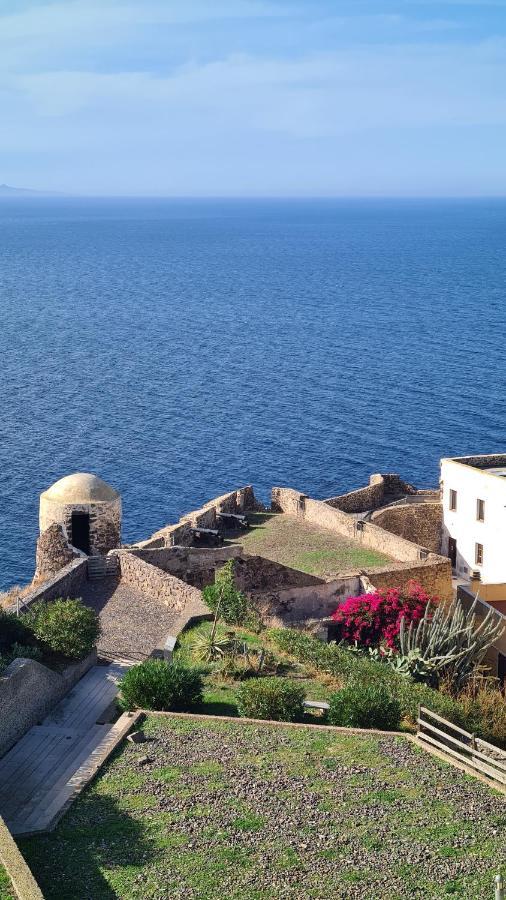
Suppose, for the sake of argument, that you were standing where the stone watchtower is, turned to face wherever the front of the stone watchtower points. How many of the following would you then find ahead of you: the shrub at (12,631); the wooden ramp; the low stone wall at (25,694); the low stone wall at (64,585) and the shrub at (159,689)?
5

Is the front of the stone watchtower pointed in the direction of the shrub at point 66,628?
yes

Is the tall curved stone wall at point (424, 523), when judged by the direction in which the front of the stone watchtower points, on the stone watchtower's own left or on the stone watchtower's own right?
on the stone watchtower's own left

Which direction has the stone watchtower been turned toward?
toward the camera

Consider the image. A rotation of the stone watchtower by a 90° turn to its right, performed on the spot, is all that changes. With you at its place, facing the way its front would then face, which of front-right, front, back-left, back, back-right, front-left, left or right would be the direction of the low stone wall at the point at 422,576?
back

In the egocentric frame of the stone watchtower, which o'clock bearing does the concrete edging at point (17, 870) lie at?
The concrete edging is roughly at 12 o'clock from the stone watchtower.

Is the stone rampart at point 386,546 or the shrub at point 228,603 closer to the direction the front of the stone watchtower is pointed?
the shrub

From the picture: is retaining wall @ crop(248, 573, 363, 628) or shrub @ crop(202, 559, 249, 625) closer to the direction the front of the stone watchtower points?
the shrub

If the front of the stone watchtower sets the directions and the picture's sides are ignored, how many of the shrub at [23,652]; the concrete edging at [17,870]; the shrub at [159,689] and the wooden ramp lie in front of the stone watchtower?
4

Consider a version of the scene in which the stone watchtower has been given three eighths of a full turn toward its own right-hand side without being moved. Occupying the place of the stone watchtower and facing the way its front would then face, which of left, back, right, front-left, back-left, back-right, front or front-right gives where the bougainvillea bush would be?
back

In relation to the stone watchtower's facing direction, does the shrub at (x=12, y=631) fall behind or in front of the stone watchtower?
in front

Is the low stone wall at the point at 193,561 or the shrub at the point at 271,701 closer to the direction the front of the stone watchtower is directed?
the shrub

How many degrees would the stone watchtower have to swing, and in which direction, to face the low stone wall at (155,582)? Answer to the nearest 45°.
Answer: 0° — it already faces it

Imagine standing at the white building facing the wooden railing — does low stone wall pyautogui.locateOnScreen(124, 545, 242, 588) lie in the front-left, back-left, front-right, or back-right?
front-right

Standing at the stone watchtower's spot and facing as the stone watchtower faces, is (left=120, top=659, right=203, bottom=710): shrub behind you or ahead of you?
ahead

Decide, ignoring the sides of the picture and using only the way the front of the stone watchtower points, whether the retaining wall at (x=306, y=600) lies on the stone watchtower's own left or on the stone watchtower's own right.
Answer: on the stone watchtower's own left

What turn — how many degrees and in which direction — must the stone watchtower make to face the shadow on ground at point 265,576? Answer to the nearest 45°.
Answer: approximately 45° to its left

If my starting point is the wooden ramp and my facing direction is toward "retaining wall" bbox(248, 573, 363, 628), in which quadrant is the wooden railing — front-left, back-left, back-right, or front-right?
front-right

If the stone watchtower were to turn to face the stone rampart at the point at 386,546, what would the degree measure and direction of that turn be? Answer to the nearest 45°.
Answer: approximately 90° to its left

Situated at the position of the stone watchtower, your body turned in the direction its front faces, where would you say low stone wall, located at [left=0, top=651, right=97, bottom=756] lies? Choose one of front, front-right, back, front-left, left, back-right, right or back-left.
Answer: front

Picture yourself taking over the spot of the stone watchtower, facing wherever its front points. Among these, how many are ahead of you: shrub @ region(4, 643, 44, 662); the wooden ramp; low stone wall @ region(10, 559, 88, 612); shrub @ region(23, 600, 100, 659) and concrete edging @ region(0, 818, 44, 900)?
5
